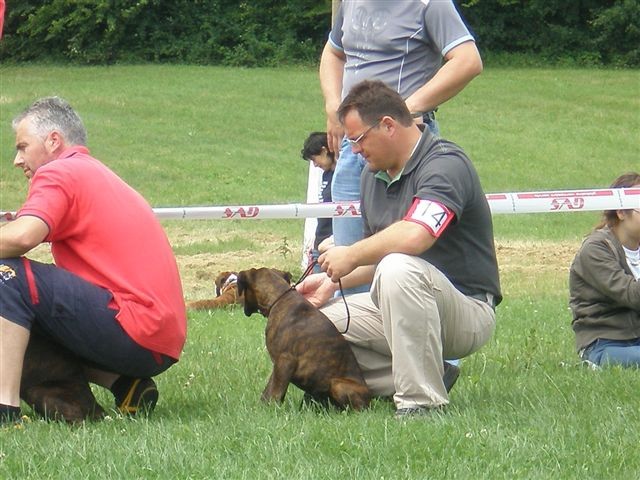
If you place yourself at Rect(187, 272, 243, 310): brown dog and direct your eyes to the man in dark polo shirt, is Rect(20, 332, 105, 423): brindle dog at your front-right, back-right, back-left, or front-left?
front-right

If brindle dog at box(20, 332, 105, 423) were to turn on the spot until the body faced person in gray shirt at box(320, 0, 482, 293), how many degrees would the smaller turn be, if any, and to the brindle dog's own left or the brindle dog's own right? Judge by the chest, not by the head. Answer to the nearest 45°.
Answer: approximately 135° to the brindle dog's own right

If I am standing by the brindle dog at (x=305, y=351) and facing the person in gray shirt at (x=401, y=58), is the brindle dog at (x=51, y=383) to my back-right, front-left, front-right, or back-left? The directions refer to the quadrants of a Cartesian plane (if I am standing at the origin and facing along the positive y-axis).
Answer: back-left

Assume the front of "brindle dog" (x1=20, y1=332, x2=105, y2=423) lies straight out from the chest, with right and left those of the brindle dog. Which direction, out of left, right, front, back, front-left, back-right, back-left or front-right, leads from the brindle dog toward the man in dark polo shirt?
back

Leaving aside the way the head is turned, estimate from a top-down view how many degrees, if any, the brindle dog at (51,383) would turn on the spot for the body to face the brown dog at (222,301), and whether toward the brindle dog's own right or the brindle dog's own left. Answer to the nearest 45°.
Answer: approximately 90° to the brindle dog's own right

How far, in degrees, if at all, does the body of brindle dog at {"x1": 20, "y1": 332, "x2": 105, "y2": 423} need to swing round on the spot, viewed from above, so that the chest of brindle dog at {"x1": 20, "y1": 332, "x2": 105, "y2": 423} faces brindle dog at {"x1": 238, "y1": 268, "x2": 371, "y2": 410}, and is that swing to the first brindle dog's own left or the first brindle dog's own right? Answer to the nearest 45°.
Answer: approximately 180°

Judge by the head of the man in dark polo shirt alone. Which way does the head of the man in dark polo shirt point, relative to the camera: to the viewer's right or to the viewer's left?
to the viewer's left

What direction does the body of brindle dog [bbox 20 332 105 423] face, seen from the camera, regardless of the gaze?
to the viewer's left
